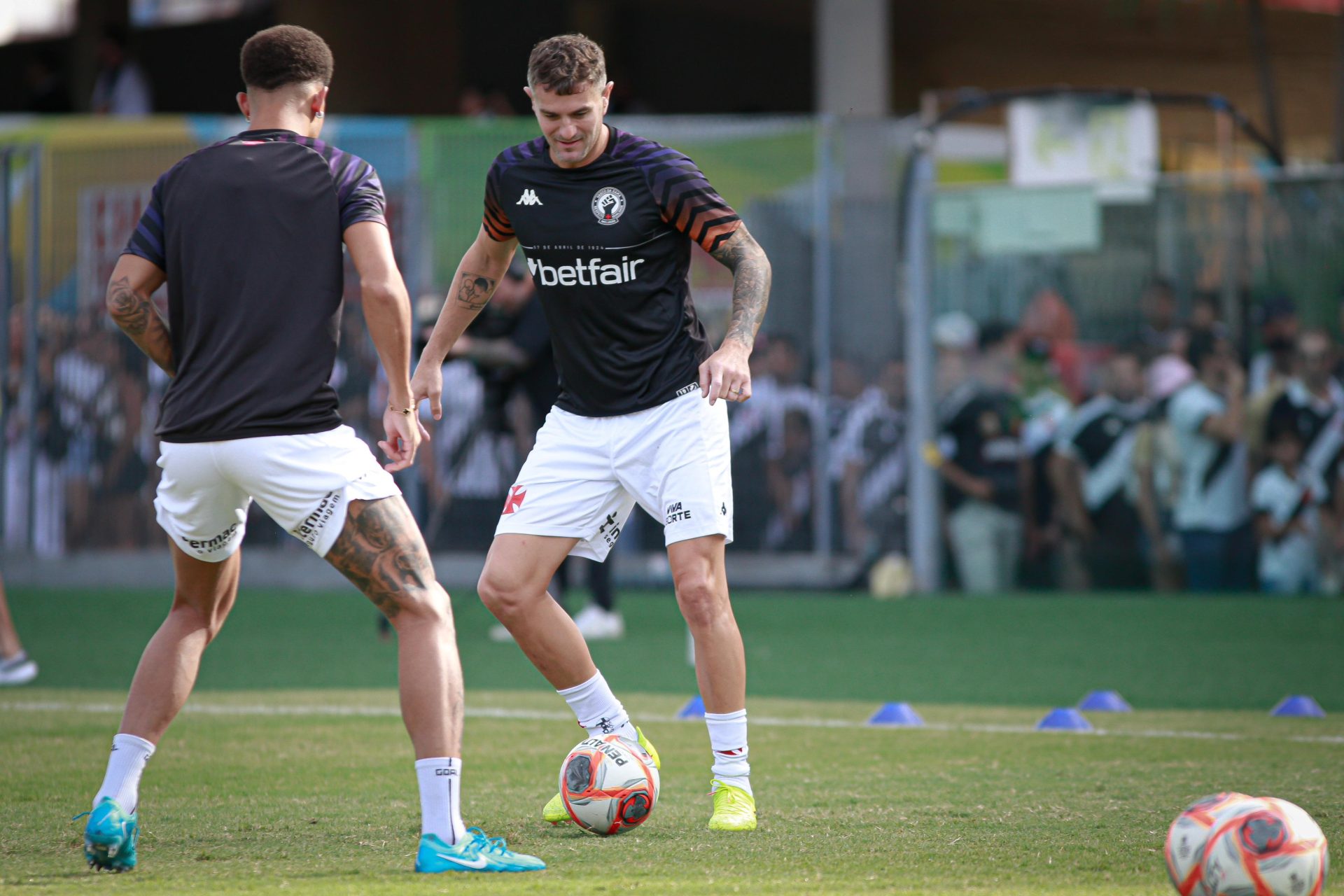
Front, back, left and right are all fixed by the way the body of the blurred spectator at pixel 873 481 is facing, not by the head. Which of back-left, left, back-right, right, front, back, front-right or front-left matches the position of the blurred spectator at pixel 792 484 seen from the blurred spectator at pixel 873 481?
right

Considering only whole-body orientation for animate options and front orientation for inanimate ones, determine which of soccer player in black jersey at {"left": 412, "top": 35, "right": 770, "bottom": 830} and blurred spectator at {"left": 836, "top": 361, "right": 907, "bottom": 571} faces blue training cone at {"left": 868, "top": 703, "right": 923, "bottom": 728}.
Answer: the blurred spectator

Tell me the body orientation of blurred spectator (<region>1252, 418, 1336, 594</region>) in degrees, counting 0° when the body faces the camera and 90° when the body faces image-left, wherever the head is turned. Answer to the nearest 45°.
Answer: approximately 0°

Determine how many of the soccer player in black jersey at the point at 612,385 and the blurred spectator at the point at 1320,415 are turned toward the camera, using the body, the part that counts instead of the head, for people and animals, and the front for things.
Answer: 2

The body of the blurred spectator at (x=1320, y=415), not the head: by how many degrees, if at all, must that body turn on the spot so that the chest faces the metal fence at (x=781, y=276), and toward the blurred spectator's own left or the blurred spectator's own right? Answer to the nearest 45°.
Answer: approximately 90° to the blurred spectator's own right

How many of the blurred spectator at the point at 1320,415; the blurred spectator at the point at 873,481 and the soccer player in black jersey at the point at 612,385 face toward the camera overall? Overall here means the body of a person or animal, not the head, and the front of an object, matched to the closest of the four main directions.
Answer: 3

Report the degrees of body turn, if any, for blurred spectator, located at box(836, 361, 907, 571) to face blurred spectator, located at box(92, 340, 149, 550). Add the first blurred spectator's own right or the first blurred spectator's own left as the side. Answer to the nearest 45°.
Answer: approximately 90° to the first blurred spectator's own right

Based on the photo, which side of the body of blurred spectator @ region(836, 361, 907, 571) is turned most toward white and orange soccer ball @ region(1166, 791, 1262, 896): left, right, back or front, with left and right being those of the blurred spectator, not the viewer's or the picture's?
front

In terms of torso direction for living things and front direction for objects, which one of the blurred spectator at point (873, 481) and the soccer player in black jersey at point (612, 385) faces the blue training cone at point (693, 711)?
the blurred spectator
